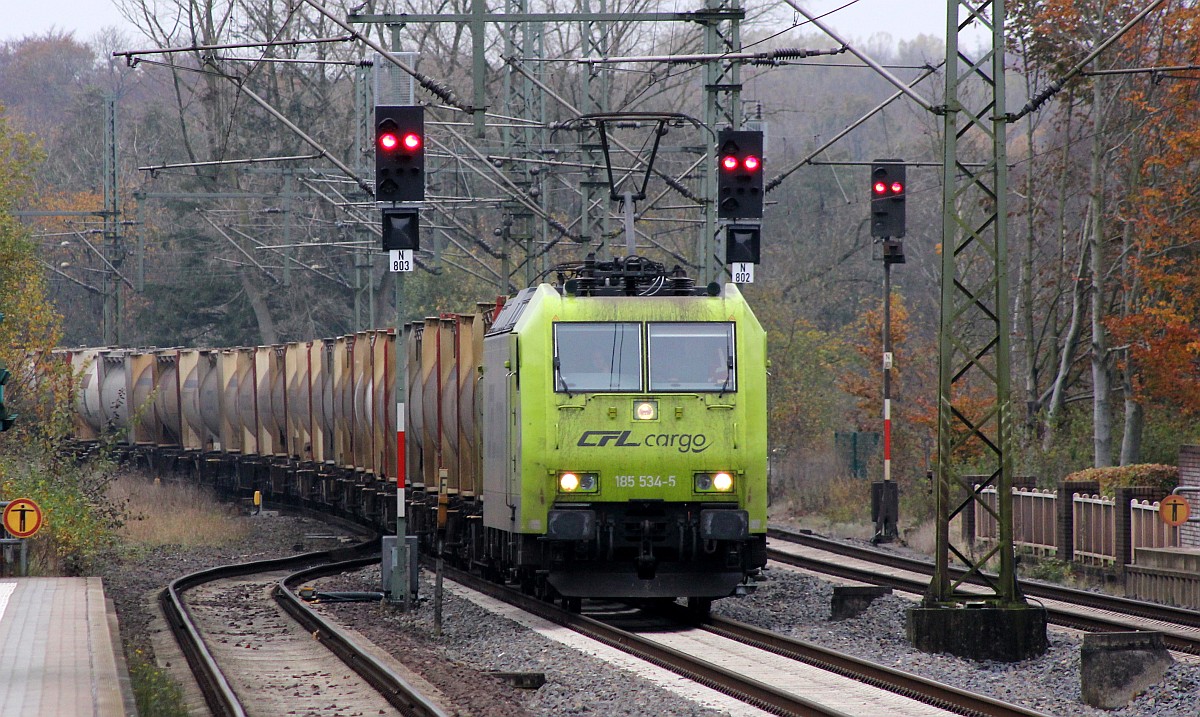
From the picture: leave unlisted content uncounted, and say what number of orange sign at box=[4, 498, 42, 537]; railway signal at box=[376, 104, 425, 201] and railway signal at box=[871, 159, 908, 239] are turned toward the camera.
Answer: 3

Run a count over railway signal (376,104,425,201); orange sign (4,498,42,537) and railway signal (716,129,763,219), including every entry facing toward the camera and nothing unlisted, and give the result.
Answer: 3

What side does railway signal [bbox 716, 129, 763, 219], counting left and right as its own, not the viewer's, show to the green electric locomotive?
front

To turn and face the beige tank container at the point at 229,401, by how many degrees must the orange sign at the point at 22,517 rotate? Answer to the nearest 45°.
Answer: approximately 180°

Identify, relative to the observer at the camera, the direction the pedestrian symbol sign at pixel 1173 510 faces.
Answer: facing the viewer

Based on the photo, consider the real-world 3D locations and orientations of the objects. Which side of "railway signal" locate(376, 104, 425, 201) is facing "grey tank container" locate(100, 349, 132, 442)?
back

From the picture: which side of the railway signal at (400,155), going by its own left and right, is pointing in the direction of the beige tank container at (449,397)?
back

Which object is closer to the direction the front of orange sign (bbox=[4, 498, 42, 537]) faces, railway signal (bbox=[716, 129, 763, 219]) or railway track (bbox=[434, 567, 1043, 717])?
the railway track

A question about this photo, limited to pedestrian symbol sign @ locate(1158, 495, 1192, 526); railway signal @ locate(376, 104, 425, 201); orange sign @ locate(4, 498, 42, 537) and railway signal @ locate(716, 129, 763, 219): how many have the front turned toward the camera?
4

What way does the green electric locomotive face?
toward the camera

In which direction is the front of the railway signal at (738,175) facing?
toward the camera
